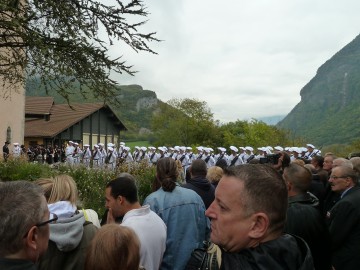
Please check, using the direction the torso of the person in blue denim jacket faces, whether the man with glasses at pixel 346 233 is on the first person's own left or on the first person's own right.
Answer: on the first person's own right

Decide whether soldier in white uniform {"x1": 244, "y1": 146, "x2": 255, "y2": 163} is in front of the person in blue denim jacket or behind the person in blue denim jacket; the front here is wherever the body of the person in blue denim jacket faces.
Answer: in front

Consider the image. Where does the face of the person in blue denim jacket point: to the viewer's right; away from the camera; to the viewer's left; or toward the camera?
away from the camera

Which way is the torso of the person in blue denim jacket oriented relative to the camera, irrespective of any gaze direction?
away from the camera

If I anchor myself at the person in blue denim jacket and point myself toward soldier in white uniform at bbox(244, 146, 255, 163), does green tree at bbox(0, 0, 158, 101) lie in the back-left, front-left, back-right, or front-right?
front-left

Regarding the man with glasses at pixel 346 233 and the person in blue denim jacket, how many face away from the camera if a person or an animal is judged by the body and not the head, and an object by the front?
1

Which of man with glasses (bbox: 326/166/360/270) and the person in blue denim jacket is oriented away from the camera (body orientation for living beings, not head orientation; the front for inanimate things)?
the person in blue denim jacket

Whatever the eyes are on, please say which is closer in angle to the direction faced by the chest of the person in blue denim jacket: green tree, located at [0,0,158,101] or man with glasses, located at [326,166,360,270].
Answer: the green tree

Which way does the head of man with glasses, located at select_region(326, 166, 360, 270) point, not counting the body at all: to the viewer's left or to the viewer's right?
to the viewer's left

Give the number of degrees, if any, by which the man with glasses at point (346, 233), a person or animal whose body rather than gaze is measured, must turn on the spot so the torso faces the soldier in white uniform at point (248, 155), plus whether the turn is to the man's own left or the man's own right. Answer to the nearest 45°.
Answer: approximately 90° to the man's own right

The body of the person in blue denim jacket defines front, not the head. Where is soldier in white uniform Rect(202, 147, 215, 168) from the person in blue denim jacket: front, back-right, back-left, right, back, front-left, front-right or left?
front

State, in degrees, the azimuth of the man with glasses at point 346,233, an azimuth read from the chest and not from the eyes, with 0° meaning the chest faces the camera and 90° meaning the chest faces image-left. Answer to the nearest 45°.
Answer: approximately 90°
